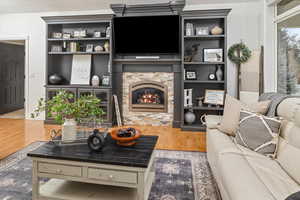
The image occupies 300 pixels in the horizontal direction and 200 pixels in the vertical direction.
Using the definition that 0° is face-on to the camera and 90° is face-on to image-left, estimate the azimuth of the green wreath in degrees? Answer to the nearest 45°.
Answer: approximately 0°

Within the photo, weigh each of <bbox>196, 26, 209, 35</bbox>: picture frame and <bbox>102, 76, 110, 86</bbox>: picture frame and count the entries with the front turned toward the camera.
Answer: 2

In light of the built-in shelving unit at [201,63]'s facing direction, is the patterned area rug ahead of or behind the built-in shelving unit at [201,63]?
ahead

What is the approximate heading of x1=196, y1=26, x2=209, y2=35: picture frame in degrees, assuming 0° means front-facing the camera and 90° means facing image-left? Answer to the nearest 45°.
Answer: approximately 0°

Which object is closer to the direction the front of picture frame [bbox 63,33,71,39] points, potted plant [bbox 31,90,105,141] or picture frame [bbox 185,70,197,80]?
the potted plant

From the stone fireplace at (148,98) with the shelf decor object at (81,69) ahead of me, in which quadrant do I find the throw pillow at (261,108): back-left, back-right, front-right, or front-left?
back-left

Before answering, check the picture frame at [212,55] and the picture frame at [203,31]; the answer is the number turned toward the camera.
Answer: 2
